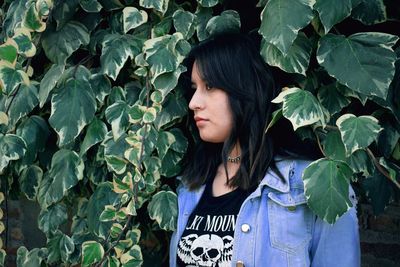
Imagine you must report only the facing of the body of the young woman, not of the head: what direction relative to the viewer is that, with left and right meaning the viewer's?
facing the viewer and to the left of the viewer

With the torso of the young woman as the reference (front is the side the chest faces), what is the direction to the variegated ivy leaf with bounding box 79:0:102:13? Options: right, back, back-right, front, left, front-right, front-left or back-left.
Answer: right

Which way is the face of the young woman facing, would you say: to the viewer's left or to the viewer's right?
to the viewer's left

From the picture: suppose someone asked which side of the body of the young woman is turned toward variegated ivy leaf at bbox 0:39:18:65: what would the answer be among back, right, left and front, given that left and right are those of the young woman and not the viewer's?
right
